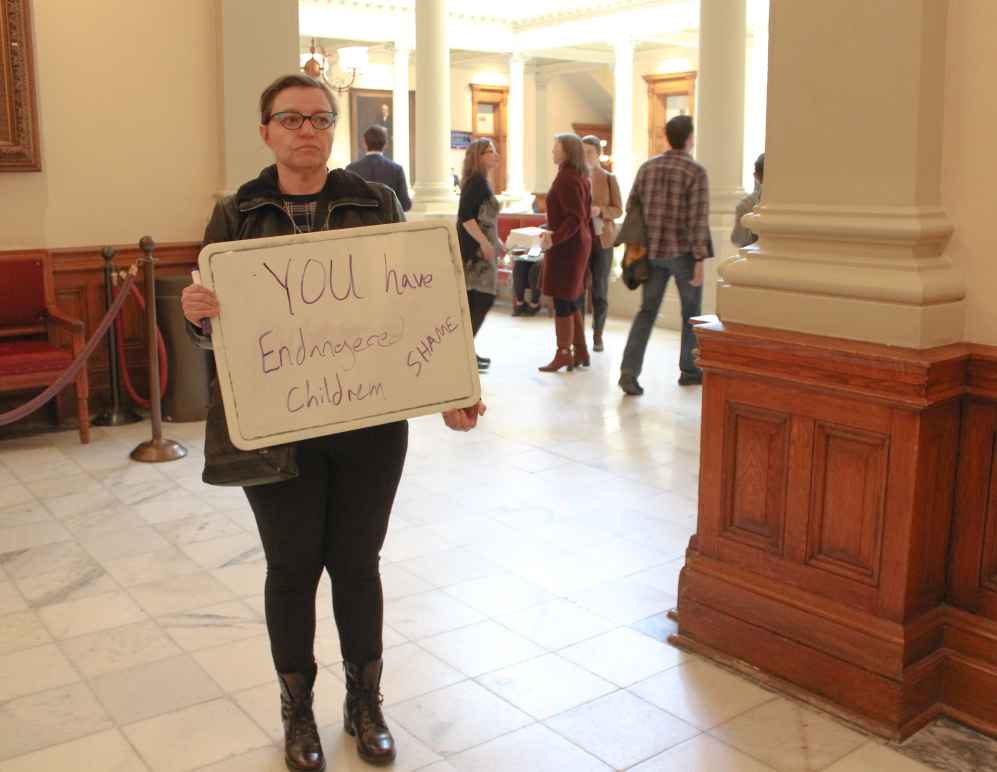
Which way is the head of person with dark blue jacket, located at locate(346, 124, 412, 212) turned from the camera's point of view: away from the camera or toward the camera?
away from the camera

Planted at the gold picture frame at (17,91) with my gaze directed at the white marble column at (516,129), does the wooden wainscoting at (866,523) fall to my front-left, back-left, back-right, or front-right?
back-right

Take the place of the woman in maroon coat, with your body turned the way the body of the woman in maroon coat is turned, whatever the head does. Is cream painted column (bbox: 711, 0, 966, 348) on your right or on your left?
on your left

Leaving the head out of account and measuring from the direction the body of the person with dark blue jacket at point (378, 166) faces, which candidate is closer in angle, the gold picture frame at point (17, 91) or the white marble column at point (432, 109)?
the white marble column

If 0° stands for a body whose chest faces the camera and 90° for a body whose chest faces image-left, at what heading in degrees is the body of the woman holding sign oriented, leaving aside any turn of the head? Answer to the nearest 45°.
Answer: approximately 0°

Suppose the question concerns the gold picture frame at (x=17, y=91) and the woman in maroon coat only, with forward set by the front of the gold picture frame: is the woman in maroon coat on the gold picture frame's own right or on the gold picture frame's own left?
on the gold picture frame's own left

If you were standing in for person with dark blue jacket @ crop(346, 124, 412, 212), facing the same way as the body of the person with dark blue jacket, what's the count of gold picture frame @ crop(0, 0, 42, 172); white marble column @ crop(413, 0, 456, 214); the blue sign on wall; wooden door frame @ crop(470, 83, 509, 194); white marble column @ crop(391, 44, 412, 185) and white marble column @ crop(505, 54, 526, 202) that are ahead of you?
5

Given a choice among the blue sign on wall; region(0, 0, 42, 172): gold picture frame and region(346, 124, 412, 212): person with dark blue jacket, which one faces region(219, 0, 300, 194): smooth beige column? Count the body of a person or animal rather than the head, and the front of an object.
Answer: the blue sign on wall

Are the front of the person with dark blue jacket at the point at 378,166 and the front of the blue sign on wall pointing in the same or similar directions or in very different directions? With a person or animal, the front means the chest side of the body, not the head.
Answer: very different directions

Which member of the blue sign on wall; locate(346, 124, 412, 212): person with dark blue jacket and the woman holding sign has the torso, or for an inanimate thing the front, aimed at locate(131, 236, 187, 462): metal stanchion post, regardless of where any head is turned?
the blue sign on wall

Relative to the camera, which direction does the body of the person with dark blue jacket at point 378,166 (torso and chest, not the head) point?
away from the camera

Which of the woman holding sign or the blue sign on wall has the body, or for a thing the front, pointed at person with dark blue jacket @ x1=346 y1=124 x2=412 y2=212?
the blue sign on wall

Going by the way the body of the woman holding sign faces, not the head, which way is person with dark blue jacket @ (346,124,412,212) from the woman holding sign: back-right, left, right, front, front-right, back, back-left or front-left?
back

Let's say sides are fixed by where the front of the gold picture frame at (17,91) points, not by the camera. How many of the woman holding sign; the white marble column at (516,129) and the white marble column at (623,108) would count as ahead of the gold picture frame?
1
